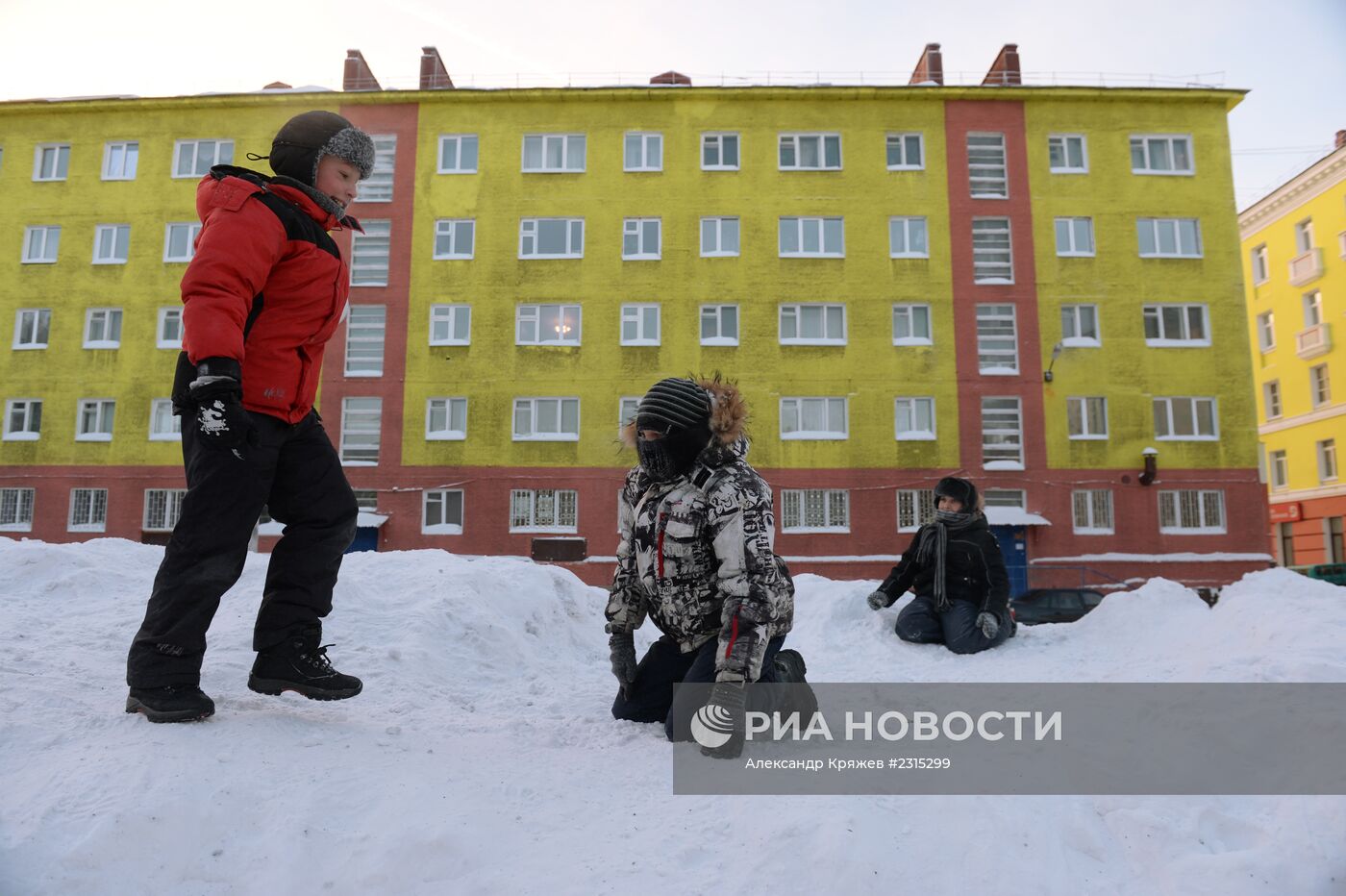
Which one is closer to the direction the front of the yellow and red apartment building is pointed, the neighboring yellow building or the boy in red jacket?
the boy in red jacket

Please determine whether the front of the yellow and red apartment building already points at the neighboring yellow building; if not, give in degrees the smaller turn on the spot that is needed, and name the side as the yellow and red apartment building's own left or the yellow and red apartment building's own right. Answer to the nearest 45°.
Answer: approximately 90° to the yellow and red apartment building's own left

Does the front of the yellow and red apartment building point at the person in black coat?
yes

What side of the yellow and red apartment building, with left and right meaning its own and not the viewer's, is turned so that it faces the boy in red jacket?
front

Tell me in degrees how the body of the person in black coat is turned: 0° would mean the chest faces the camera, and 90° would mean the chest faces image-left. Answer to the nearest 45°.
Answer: approximately 45°

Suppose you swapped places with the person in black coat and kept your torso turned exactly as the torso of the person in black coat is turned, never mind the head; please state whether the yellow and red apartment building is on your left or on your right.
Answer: on your right

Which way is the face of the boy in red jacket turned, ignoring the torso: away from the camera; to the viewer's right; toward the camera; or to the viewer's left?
to the viewer's right

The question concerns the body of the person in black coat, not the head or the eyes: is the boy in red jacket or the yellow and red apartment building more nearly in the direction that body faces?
the boy in red jacket
